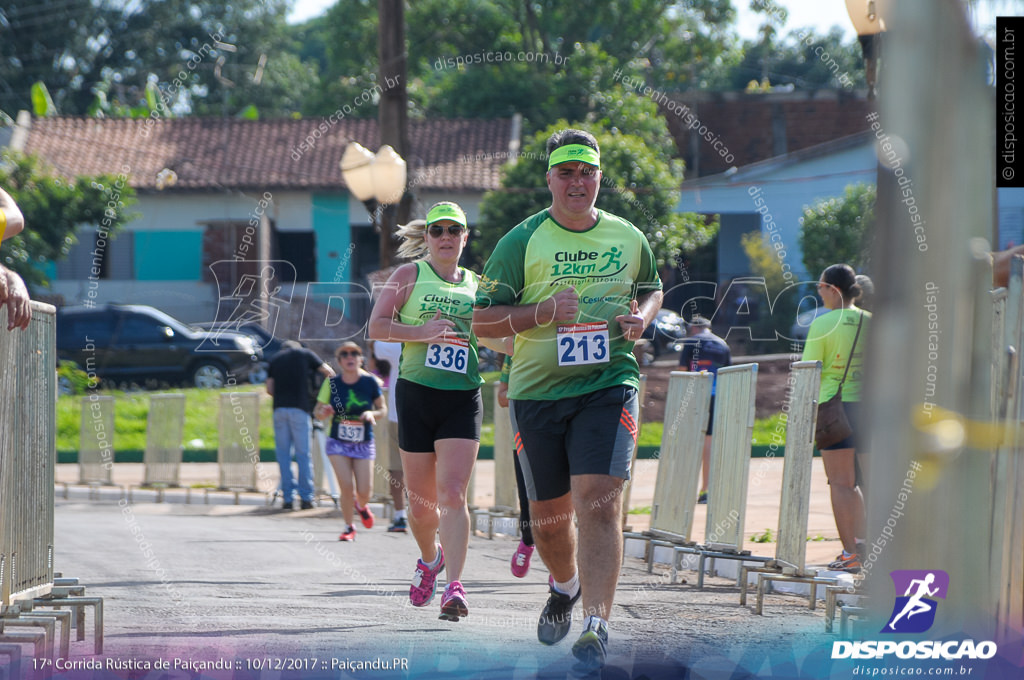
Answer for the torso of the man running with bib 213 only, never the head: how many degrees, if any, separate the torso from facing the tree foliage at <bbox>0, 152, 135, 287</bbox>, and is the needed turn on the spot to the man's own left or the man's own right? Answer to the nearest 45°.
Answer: approximately 135° to the man's own right

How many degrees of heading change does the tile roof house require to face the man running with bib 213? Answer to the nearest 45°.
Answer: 0° — it already faces them

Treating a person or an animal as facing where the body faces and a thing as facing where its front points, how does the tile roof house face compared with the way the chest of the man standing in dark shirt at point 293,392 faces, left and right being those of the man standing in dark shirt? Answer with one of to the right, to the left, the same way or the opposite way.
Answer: the opposite way

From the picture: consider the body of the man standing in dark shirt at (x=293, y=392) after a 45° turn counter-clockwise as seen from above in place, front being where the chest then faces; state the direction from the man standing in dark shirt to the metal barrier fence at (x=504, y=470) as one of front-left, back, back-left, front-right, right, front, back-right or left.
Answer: back

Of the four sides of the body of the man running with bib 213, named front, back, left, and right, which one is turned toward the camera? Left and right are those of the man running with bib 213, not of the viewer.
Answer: front

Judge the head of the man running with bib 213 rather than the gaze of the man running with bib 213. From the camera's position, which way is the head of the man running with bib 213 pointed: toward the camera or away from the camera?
toward the camera

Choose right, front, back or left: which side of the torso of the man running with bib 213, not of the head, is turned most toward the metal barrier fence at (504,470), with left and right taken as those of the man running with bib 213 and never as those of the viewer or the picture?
back

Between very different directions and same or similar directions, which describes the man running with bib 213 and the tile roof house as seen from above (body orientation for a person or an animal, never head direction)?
same or similar directions

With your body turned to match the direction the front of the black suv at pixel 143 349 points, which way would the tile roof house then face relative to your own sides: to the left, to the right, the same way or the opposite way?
to the right

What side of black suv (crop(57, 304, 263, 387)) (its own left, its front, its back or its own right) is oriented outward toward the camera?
right

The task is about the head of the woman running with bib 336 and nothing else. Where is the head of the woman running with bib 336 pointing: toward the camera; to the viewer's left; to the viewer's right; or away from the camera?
toward the camera

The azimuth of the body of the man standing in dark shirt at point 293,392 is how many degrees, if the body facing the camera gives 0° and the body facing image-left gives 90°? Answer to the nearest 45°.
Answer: approximately 180°

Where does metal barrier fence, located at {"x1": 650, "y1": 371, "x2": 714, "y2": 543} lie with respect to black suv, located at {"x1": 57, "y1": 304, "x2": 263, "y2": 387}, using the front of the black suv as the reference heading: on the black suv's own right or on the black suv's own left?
on the black suv's own right

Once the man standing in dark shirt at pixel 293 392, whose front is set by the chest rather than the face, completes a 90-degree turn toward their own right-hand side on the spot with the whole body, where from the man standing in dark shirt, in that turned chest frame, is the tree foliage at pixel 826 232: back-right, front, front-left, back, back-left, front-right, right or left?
front-left

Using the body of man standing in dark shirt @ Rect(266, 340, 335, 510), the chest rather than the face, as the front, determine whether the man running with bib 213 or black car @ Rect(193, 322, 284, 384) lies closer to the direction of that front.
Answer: the black car

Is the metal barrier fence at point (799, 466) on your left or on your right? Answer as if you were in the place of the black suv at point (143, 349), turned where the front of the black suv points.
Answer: on your right

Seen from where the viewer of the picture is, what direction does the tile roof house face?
facing the viewer

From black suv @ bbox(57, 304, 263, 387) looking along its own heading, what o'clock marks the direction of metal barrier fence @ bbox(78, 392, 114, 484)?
The metal barrier fence is roughly at 3 o'clock from the black suv.

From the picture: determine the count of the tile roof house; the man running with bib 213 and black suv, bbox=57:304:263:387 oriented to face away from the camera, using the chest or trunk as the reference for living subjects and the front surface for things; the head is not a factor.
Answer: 0
